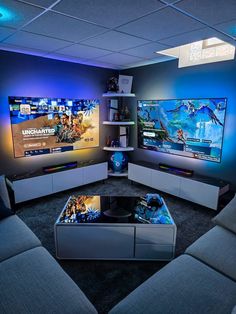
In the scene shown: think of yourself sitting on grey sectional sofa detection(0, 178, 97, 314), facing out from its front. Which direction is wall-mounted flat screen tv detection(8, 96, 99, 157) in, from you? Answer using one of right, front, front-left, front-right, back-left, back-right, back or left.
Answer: front-left

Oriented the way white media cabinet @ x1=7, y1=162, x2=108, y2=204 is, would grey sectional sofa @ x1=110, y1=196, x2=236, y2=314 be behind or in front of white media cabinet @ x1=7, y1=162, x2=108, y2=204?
in front

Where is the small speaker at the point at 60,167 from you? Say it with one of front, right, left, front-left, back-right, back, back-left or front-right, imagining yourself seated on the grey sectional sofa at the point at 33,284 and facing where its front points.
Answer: front-left

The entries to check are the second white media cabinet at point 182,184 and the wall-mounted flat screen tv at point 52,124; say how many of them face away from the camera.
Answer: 0

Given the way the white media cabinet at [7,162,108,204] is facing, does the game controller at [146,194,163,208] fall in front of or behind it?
in front

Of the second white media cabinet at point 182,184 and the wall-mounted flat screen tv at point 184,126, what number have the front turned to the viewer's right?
0

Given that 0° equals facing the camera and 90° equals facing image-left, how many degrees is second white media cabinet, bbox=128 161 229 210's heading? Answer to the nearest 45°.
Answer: approximately 45°

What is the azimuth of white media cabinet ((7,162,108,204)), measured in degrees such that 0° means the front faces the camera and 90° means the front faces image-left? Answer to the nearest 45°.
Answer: approximately 315°

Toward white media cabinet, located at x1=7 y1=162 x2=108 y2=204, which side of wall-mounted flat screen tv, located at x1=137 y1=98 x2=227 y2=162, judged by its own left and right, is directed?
front

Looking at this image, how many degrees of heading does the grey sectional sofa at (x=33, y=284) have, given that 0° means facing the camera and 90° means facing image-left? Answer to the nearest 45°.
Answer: approximately 225°
